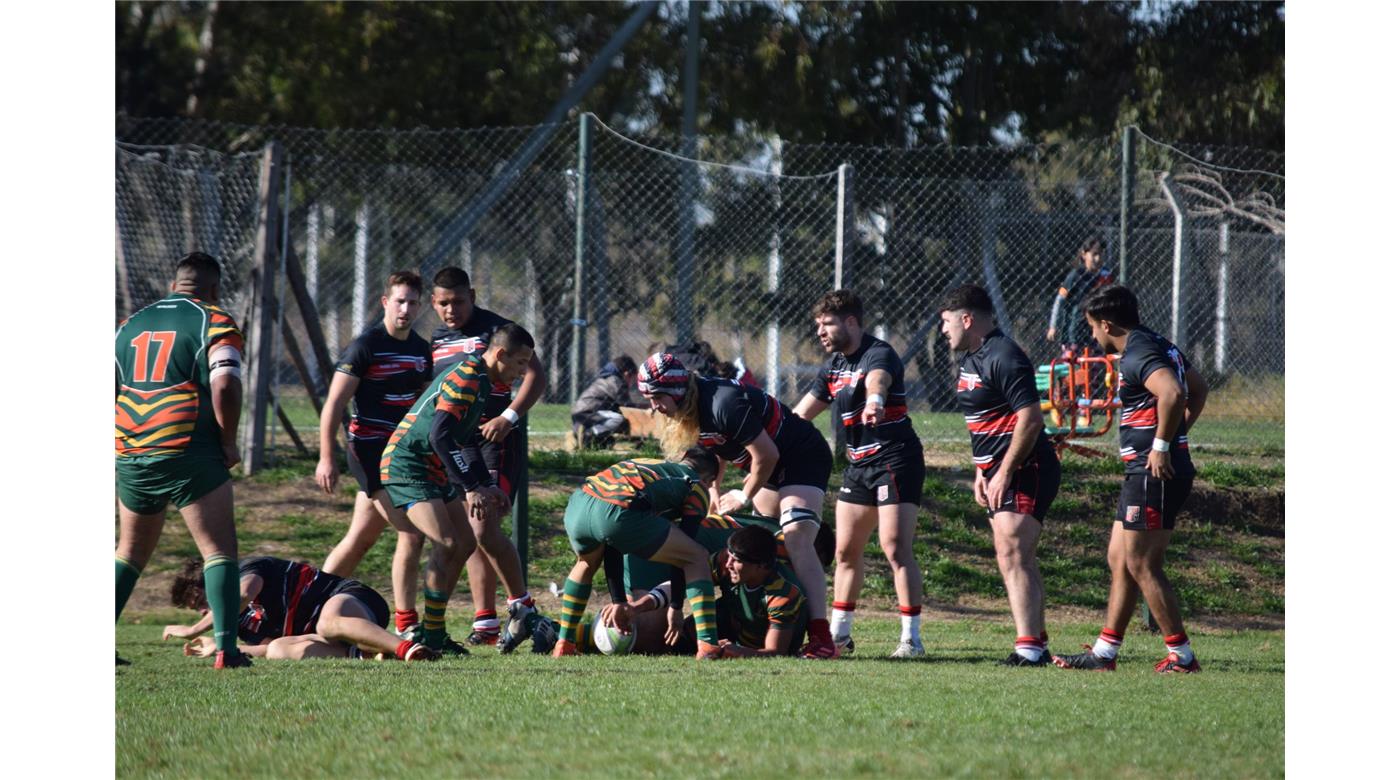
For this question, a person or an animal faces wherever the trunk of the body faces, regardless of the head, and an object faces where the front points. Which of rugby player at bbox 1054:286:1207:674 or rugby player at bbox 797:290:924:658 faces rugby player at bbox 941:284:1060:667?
rugby player at bbox 1054:286:1207:674

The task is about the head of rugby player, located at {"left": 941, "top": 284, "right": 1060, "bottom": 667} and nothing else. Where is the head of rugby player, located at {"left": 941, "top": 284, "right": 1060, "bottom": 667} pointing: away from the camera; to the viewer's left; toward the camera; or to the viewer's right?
to the viewer's left

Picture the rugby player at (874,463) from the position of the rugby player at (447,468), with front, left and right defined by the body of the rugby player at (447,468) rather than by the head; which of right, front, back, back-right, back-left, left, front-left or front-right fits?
front

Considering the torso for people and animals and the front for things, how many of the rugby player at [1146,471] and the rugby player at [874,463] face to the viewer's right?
0

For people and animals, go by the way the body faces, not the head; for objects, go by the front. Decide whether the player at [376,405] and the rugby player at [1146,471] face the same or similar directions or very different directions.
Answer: very different directions

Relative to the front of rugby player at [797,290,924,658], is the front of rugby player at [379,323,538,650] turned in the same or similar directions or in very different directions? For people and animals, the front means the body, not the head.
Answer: very different directions

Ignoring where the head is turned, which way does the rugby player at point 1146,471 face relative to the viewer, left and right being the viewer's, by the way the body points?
facing to the left of the viewer

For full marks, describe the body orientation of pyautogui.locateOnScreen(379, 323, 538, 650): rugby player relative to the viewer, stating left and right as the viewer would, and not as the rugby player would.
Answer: facing to the right of the viewer

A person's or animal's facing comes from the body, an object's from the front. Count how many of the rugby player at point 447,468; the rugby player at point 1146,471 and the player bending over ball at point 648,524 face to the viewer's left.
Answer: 1

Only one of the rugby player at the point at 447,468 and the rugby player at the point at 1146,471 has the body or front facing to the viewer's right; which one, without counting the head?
the rugby player at the point at 447,468

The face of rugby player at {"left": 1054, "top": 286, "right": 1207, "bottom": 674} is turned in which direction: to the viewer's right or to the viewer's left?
to the viewer's left

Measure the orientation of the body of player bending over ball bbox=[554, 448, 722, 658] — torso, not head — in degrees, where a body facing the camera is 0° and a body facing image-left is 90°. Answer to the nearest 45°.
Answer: approximately 225°

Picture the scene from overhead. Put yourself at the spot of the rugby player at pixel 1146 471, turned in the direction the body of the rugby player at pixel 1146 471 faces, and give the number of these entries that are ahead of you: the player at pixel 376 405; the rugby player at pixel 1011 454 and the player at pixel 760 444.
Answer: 3

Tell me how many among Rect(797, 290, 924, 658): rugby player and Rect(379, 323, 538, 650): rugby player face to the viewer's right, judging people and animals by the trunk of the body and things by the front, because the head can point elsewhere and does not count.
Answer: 1

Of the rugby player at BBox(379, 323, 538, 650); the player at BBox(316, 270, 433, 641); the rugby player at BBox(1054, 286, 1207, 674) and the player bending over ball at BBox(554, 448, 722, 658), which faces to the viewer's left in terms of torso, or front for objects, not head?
the rugby player at BBox(1054, 286, 1207, 674)
